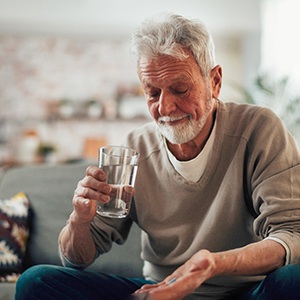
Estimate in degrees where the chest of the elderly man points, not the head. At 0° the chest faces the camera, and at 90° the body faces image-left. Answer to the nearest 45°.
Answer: approximately 45°

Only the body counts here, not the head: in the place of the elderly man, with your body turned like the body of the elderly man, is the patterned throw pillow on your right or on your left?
on your right

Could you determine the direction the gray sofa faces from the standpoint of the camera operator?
facing the viewer

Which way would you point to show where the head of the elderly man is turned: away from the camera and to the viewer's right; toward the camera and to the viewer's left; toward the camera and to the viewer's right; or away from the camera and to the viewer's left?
toward the camera and to the viewer's left
